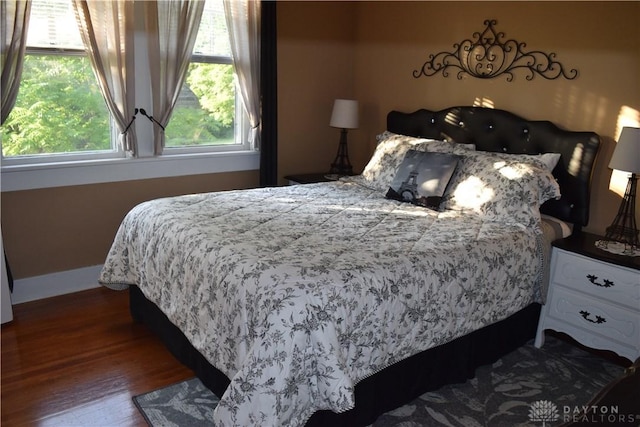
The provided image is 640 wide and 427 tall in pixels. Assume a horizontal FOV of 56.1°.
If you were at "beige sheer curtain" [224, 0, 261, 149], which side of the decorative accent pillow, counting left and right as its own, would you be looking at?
right

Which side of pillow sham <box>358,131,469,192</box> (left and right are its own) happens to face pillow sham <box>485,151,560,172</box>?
left

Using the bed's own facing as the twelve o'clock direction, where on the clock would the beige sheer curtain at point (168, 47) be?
The beige sheer curtain is roughly at 3 o'clock from the bed.

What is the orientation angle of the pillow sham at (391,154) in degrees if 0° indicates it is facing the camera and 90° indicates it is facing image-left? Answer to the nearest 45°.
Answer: approximately 45°

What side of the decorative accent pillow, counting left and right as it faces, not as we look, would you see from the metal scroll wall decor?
back

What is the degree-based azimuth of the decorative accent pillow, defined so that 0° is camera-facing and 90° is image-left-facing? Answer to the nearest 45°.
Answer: approximately 45°

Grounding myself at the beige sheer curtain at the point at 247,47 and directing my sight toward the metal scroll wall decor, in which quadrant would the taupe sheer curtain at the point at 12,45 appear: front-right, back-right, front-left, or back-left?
back-right

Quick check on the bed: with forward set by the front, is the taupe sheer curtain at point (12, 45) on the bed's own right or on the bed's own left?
on the bed's own right

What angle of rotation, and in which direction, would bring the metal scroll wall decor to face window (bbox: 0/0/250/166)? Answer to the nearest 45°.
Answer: approximately 45° to its right
